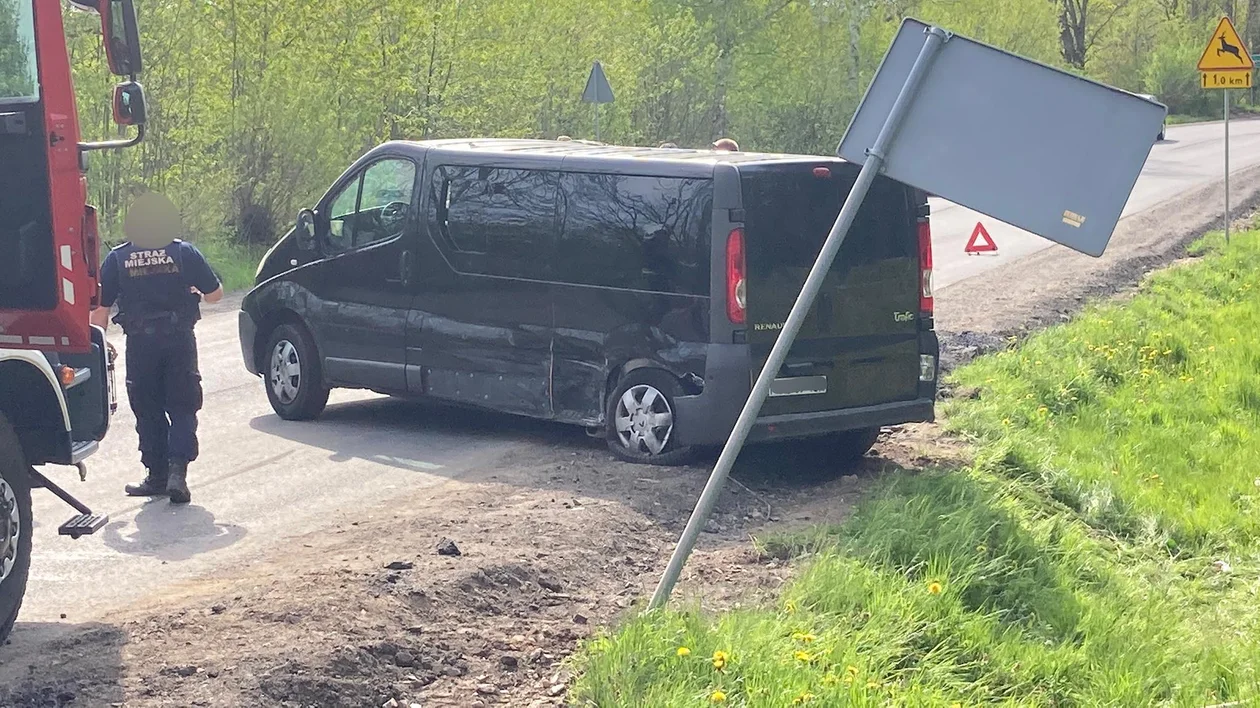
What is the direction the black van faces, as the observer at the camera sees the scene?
facing away from the viewer and to the left of the viewer

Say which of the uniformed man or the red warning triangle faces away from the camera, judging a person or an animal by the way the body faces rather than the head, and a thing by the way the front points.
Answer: the uniformed man

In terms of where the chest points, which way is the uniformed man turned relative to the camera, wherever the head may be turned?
away from the camera

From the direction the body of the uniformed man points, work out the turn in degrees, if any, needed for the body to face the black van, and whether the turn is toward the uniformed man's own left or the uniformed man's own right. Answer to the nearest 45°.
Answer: approximately 90° to the uniformed man's own right

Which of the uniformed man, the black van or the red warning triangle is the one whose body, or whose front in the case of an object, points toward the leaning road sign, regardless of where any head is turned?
the red warning triangle

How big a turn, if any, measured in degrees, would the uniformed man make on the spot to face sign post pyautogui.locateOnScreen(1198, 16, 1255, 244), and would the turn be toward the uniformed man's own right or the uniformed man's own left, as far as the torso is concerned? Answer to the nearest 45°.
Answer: approximately 45° to the uniformed man's own right

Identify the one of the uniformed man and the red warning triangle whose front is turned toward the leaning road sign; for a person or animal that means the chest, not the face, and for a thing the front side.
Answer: the red warning triangle

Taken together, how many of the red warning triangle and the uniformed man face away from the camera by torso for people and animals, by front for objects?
1

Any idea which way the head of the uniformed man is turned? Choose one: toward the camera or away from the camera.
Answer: away from the camera

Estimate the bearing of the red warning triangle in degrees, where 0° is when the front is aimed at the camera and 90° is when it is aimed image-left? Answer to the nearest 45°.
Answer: approximately 0°

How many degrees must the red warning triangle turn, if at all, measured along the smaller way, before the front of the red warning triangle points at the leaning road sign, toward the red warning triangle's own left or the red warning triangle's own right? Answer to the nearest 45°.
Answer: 0° — it already faces it
